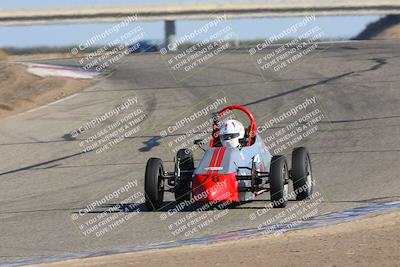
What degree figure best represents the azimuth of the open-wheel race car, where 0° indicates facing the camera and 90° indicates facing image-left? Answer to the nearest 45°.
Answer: approximately 0°
